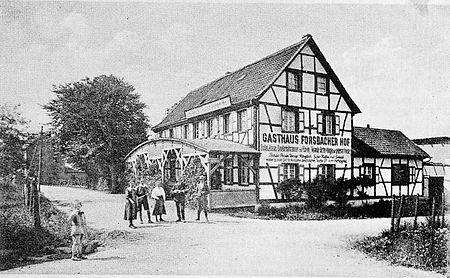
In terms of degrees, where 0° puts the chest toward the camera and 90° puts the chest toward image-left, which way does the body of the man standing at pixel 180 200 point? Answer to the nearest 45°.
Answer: approximately 0°

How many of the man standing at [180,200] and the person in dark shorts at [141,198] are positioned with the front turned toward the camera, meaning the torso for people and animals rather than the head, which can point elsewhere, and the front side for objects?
2

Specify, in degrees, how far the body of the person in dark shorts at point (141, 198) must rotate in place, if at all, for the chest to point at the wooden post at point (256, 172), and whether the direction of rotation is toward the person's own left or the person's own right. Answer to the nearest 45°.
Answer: approximately 135° to the person's own left

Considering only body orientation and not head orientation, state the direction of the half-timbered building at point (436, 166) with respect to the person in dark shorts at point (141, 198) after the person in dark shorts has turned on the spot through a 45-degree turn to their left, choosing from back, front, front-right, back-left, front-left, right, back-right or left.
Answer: front-left

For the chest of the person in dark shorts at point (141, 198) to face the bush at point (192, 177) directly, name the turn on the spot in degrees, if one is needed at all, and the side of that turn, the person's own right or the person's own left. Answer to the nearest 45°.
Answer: approximately 135° to the person's own left

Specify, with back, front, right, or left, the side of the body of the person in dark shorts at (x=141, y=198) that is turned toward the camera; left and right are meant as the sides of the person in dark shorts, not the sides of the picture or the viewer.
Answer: front

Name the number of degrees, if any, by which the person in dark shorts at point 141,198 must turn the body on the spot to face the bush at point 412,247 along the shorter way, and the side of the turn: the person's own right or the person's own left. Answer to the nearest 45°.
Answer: approximately 90° to the person's own left
